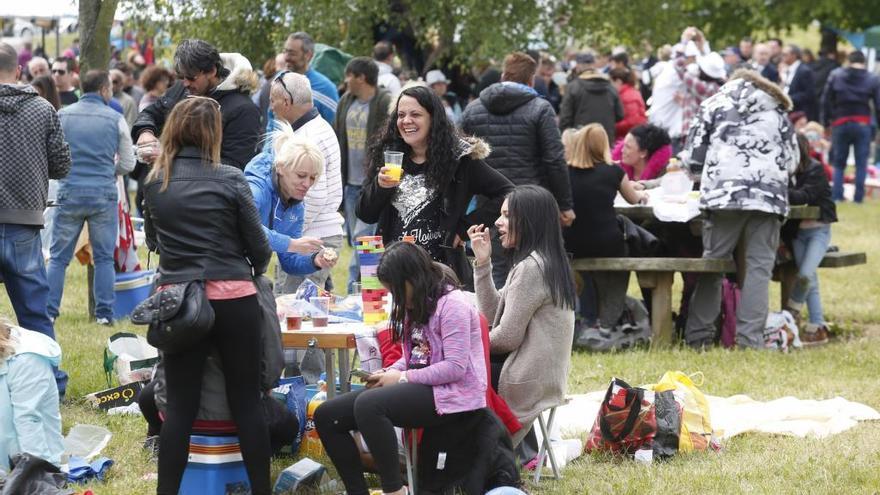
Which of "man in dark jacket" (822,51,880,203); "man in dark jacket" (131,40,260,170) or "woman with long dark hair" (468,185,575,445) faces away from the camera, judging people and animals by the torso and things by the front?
"man in dark jacket" (822,51,880,203)

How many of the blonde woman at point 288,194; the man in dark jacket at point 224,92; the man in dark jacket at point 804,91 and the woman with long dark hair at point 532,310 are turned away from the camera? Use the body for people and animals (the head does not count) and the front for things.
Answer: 0

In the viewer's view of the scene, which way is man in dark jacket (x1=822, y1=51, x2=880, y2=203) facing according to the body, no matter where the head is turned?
away from the camera

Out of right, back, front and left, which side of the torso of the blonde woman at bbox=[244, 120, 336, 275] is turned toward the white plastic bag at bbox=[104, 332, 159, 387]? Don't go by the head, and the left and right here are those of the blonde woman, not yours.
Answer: back

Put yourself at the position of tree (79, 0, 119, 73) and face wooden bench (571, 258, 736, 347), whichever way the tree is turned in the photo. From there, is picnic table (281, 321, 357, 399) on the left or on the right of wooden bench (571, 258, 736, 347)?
right

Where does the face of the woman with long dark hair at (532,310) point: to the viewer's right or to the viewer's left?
to the viewer's left

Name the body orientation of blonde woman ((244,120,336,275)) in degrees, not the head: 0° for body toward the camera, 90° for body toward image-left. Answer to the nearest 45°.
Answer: approximately 315°

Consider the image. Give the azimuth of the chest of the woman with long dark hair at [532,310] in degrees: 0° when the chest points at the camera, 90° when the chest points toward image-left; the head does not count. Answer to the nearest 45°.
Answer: approximately 90°

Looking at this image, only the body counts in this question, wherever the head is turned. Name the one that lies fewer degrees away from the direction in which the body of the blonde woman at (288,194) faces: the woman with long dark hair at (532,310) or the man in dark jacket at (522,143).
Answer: the woman with long dark hair

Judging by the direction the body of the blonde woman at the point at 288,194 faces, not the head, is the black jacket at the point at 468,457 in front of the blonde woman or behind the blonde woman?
in front
